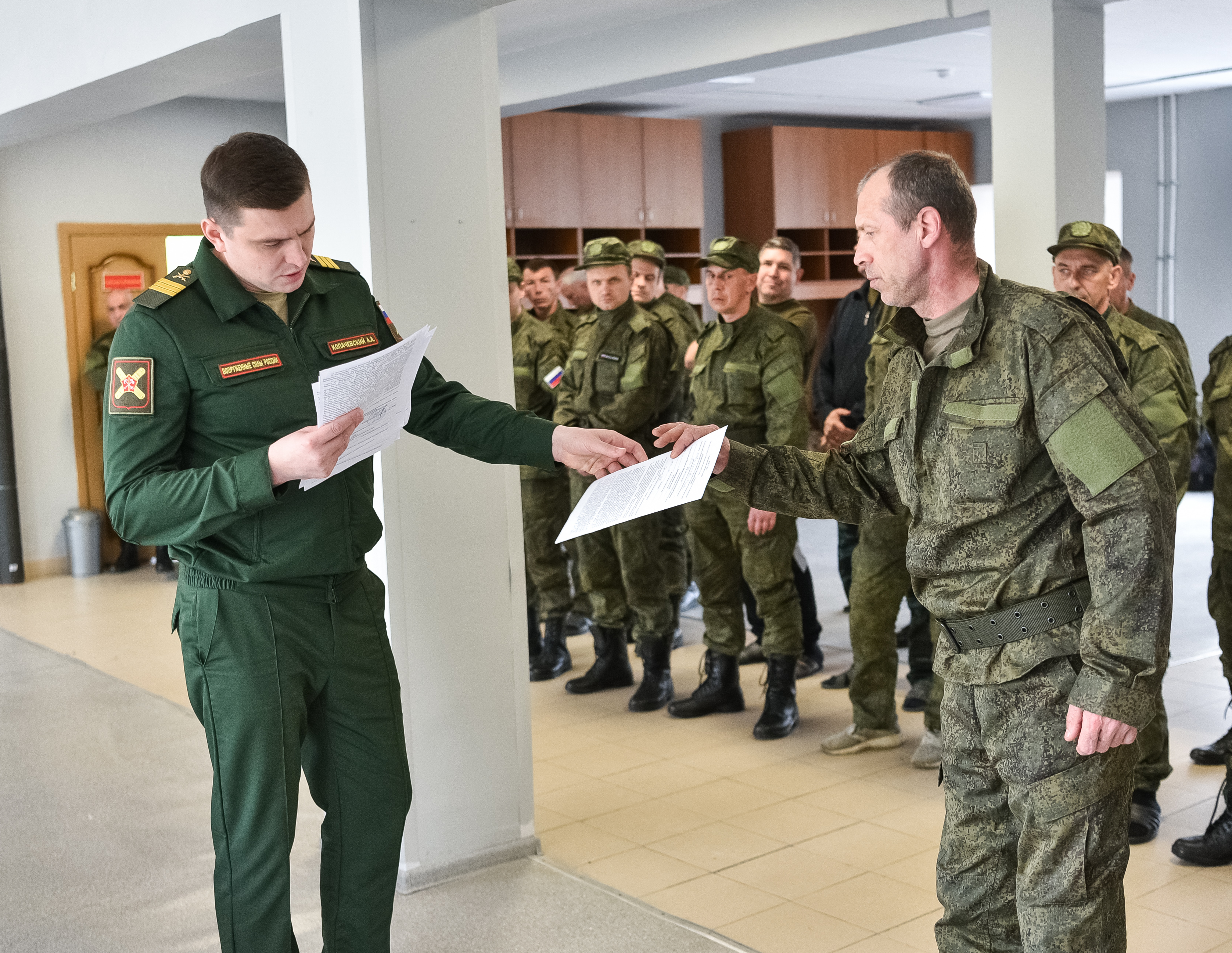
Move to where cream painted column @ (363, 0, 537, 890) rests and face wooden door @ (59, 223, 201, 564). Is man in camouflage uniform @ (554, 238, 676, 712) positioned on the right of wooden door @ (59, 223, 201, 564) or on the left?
right

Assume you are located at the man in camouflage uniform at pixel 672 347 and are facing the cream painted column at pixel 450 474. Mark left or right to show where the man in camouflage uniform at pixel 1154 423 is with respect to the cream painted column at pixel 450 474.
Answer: left

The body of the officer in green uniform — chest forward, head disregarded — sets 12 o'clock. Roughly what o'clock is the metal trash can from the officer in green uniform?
The metal trash can is roughly at 7 o'clock from the officer in green uniform.

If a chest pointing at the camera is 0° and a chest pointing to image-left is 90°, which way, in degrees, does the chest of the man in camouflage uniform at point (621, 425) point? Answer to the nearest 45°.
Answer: approximately 45°

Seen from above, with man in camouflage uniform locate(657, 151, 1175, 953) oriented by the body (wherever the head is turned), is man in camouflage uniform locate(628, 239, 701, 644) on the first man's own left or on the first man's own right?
on the first man's own right

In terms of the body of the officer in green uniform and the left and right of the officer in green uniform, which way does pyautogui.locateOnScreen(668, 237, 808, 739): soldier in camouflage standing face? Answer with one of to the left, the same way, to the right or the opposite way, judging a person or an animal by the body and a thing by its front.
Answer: to the right

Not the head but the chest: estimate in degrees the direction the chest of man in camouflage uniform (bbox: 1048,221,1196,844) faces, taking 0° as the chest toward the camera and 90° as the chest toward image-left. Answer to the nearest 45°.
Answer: approximately 45°

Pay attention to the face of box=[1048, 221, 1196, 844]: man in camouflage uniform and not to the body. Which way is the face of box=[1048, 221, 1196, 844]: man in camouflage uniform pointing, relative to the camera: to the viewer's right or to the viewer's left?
to the viewer's left
